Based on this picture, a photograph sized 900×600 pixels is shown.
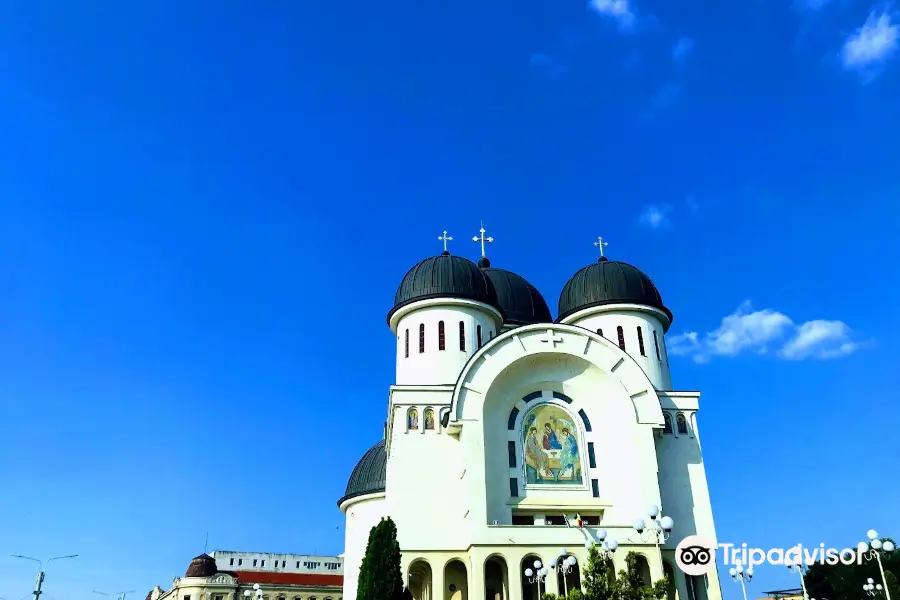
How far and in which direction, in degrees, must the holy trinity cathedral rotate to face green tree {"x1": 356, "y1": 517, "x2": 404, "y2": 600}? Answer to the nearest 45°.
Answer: approximately 45° to its right

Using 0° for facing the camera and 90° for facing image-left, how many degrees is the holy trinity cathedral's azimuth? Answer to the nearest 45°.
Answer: approximately 0°

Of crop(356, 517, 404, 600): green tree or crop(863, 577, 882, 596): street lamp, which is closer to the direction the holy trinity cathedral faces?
the green tree

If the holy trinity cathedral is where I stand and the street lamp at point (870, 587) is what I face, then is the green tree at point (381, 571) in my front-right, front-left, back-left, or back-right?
back-right

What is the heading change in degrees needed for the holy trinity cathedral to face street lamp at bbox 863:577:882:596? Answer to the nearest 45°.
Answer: approximately 90° to its left
